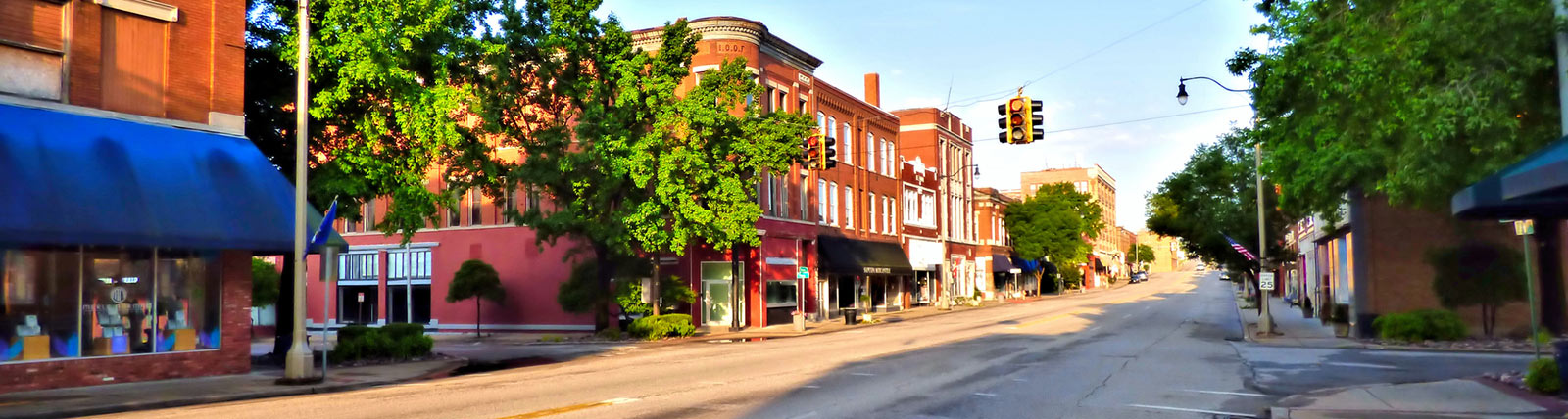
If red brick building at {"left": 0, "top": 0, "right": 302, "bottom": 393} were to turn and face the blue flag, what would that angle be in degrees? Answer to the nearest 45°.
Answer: approximately 45° to its left

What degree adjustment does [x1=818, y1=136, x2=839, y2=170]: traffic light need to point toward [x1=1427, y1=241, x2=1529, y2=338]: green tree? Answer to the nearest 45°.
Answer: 0° — it already faces it

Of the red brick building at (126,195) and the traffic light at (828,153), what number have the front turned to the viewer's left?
0

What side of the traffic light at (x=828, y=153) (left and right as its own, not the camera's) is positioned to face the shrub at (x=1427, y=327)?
front

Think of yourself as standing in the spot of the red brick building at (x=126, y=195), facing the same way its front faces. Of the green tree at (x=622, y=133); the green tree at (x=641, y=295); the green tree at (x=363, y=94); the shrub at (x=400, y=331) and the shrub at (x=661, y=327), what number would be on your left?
5

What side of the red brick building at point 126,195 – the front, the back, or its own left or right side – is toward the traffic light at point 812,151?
left

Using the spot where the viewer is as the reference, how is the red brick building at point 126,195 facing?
facing the viewer and to the right of the viewer
